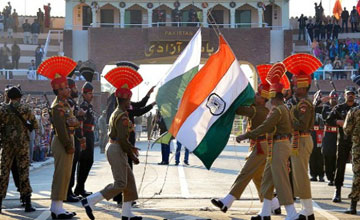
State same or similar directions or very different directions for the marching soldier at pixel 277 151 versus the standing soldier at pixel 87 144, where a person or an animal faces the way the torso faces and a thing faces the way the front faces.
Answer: very different directions

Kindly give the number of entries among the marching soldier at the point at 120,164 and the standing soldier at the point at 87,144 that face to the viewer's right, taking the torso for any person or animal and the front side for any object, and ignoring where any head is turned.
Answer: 2

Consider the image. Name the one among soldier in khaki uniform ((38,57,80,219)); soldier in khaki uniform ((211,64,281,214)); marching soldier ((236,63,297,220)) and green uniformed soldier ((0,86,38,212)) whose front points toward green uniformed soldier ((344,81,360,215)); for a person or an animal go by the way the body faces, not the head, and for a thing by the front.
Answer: soldier in khaki uniform ((38,57,80,219))

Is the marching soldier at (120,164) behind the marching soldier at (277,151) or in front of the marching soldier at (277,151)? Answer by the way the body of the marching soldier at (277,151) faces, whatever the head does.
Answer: in front

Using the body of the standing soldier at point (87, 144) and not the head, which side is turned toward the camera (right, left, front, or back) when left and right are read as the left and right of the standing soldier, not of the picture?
right

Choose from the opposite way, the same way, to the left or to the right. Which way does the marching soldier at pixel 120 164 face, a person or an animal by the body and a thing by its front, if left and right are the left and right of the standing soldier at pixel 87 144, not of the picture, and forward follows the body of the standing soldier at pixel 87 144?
the same way

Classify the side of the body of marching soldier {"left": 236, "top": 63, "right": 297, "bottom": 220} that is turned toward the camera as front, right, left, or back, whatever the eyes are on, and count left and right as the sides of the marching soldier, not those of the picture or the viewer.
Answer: left

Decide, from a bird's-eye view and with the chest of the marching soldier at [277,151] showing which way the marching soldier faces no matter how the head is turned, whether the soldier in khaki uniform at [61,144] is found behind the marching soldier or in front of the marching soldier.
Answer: in front

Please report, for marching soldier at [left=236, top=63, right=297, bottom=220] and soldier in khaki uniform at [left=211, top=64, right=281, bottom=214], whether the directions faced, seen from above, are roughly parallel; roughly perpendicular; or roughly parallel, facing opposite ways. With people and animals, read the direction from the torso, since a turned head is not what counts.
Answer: roughly parallel

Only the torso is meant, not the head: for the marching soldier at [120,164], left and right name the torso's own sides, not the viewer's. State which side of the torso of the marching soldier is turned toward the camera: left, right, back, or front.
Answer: right

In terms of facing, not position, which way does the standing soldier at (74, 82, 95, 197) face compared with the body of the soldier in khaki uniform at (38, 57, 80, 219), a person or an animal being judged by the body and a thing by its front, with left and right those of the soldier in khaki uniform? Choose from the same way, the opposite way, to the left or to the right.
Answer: the same way

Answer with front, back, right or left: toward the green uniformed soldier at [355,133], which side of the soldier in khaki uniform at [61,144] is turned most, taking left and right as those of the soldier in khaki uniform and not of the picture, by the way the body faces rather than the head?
front

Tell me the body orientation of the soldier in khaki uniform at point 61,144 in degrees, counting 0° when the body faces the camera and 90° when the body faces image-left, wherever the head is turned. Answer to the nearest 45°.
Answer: approximately 270°

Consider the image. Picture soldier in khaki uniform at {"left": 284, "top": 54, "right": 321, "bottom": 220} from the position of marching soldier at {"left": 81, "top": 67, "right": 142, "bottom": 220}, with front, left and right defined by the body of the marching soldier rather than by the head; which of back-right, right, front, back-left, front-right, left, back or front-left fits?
front

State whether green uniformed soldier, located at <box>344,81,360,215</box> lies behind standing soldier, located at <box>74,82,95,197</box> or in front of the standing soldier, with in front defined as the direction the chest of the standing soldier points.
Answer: in front
